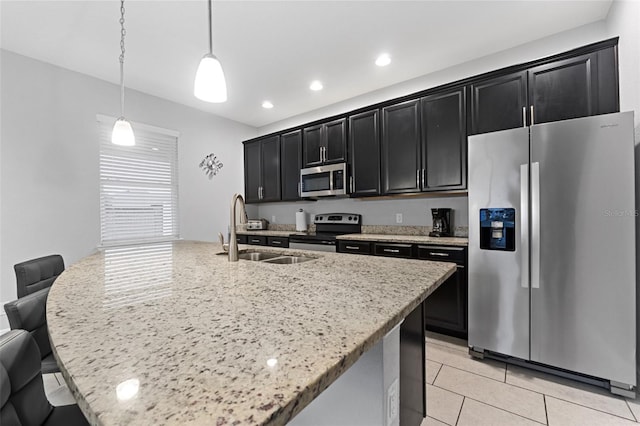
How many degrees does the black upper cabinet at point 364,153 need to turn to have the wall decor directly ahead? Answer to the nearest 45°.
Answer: approximately 45° to its right

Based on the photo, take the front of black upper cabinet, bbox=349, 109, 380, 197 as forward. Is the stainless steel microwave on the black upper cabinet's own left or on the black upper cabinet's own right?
on the black upper cabinet's own right

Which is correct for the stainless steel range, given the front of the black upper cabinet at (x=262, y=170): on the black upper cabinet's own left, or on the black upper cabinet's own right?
on the black upper cabinet's own left

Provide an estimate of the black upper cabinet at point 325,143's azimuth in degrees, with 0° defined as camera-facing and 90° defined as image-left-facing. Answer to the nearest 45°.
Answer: approximately 45°

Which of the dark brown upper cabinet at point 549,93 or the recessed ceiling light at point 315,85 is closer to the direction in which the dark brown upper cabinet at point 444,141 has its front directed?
the recessed ceiling light

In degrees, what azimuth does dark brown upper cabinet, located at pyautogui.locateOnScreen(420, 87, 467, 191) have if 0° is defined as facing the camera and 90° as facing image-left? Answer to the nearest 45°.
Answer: approximately 45°

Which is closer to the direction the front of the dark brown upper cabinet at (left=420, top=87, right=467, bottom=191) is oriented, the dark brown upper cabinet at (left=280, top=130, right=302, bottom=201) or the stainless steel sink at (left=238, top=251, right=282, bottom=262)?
the stainless steel sink

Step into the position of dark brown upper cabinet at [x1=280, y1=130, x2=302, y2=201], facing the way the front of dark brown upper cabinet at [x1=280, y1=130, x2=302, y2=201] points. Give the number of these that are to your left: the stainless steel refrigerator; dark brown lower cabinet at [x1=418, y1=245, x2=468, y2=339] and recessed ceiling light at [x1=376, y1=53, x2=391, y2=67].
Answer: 3
